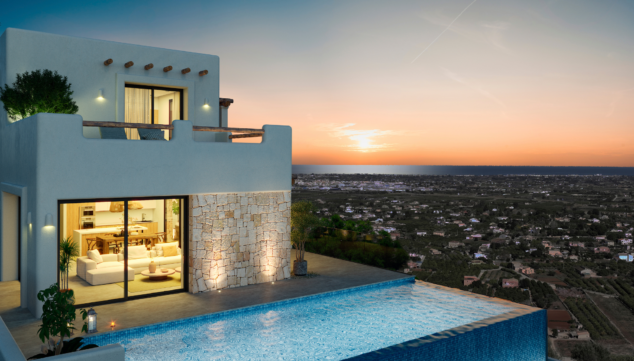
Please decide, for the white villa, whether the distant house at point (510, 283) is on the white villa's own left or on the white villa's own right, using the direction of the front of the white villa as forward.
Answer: on the white villa's own left

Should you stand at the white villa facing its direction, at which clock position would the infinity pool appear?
The infinity pool is roughly at 12 o'clock from the white villa.

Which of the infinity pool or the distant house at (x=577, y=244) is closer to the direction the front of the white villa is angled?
the infinity pool

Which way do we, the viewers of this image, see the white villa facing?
facing the viewer and to the right of the viewer
